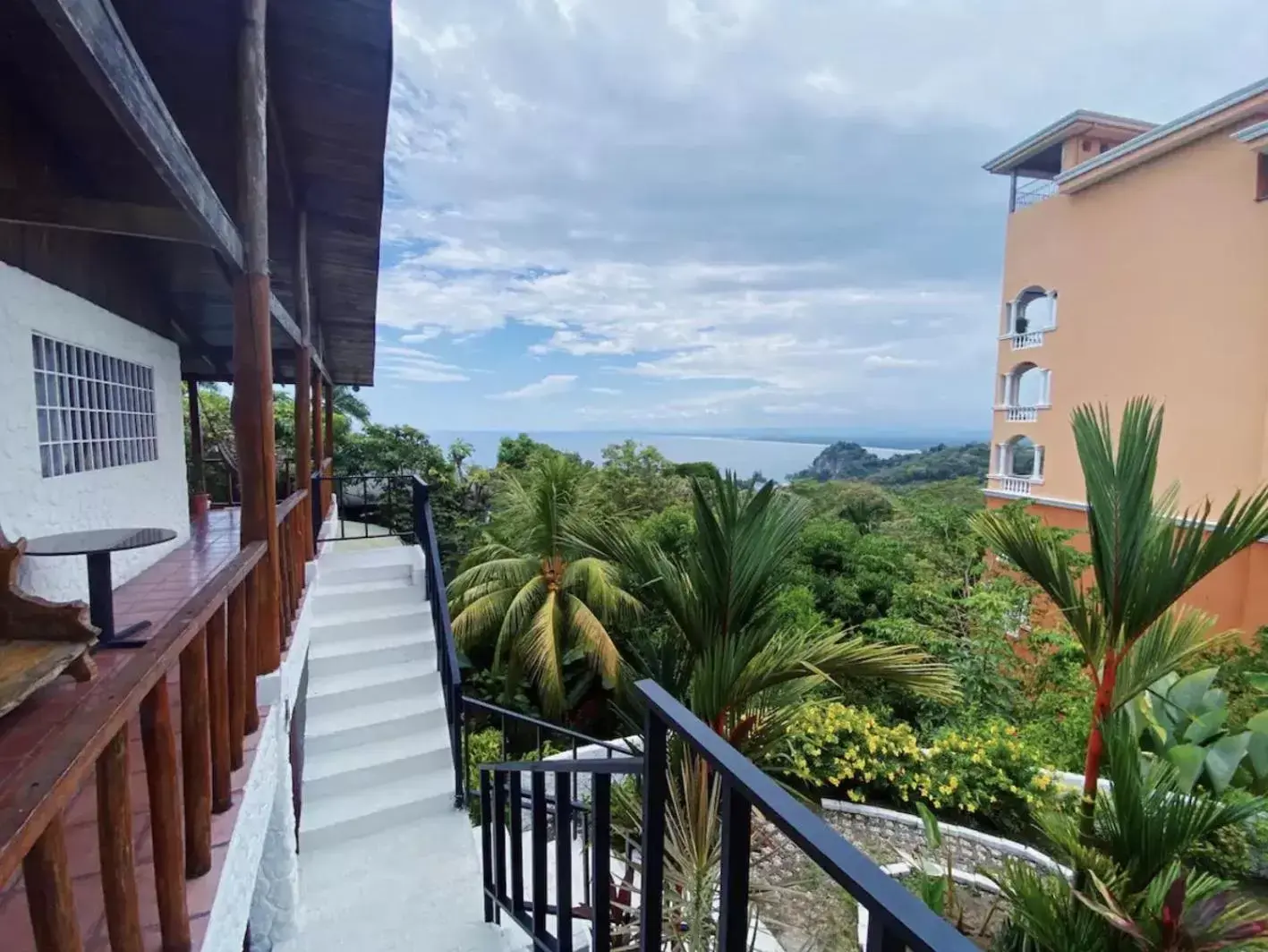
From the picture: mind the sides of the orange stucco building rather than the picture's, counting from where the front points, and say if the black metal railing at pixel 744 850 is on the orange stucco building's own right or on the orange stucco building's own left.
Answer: on the orange stucco building's own left

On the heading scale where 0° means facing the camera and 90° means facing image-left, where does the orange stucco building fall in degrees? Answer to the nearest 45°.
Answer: approximately 135°

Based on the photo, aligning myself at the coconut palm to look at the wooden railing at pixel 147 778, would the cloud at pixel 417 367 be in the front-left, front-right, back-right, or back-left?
back-right
